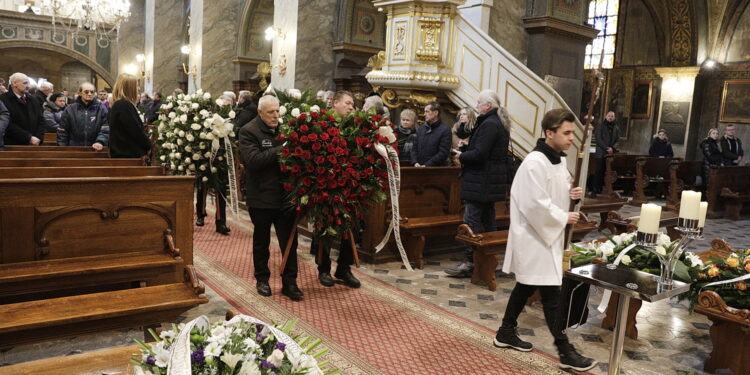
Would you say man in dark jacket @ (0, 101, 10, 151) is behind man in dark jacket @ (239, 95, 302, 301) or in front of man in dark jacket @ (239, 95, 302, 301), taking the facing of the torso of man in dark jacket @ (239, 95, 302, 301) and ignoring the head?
behind

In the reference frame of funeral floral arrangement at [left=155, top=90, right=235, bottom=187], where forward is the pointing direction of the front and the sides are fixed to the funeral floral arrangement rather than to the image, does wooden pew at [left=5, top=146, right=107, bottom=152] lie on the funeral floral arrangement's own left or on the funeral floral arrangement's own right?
on the funeral floral arrangement's own right

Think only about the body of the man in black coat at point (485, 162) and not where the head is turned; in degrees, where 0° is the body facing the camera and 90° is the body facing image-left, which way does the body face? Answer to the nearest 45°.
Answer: approximately 90°

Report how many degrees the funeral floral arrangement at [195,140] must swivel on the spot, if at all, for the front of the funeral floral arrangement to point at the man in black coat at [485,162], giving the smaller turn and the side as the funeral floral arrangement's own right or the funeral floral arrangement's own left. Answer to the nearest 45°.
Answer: approximately 45° to the funeral floral arrangement's own left

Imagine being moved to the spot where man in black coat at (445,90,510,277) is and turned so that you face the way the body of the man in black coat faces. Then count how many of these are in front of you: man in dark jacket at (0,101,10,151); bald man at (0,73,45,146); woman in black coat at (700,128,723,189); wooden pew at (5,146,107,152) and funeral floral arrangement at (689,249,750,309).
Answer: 3

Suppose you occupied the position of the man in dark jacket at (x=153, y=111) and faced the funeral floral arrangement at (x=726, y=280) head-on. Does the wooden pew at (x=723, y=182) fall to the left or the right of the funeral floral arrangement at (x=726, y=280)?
left

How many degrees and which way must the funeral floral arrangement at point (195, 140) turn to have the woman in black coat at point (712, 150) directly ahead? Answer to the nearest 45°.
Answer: approximately 90° to its left

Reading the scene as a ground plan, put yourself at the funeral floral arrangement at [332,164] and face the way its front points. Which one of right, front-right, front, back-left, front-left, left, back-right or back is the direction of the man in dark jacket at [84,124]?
back-right

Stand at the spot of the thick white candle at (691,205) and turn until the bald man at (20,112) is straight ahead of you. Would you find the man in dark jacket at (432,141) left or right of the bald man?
right

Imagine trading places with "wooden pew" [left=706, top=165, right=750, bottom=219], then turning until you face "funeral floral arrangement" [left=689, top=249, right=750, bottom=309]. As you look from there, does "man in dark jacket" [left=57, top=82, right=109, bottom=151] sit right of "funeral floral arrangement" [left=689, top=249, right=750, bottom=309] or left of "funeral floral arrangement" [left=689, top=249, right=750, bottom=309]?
right
